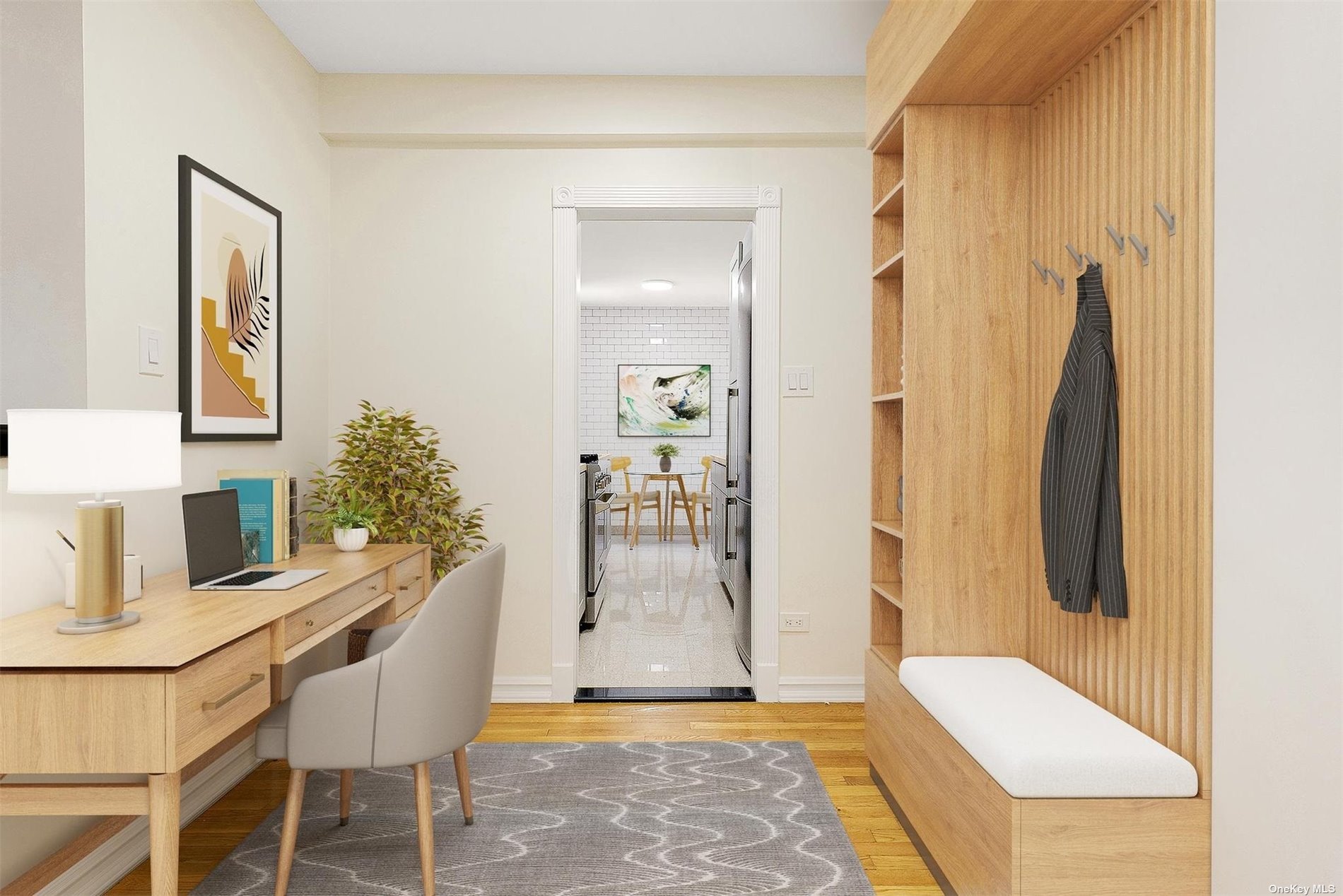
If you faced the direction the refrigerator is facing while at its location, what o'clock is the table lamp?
The table lamp is roughly at 10 o'clock from the refrigerator.

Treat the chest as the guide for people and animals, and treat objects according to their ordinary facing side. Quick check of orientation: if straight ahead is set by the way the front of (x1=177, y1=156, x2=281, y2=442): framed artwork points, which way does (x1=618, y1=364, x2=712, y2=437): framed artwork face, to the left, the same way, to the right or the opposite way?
to the right

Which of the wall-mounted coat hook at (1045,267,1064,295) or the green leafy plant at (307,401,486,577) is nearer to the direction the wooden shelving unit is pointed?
the green leafy plant

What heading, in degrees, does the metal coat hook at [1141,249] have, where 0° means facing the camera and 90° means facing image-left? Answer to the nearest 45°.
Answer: approximately 45°

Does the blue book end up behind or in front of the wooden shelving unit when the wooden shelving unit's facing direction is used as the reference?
in front

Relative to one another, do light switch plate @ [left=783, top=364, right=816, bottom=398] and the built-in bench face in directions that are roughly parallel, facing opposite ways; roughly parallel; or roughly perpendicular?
roughly perpendicular

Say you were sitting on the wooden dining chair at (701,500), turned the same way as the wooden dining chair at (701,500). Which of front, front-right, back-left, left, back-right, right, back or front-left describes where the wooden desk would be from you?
left

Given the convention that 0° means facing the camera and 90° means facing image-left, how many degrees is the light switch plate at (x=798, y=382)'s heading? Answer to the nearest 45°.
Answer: approximately 0°

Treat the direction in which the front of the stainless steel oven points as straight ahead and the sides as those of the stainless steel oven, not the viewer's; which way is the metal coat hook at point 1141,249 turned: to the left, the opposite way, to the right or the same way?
the opposite way

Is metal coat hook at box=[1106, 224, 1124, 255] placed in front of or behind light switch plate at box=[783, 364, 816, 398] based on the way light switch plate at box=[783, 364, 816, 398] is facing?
in front

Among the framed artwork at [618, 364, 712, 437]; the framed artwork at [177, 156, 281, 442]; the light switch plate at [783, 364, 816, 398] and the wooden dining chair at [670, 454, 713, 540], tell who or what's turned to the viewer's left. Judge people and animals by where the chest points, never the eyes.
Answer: the wooden dining chair

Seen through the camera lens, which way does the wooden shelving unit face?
facing to the left of the viewer

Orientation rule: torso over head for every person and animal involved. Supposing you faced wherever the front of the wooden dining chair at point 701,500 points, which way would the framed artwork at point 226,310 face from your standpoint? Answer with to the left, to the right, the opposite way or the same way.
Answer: the opposite way
